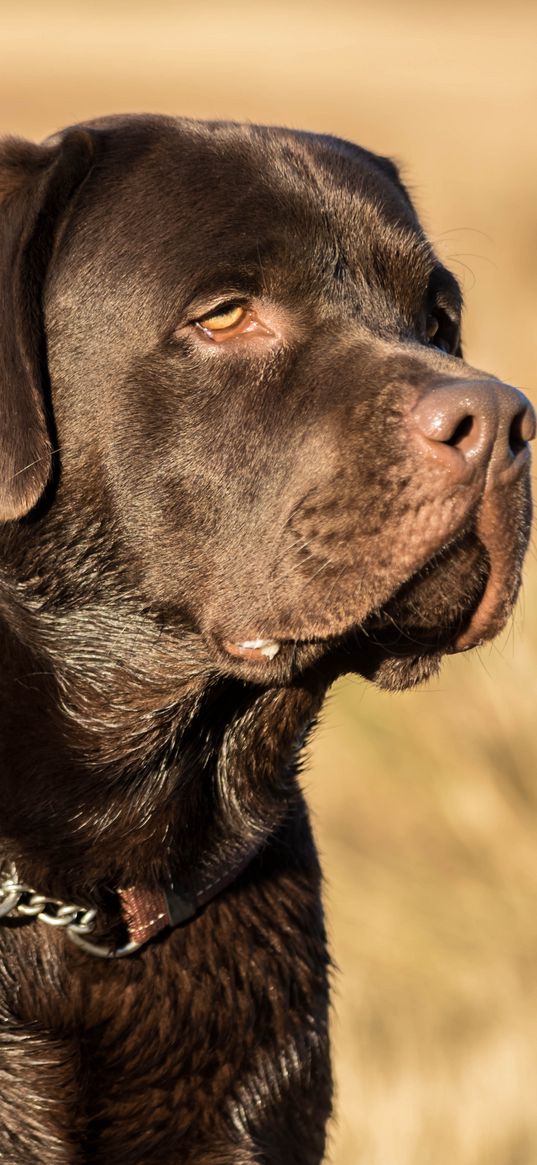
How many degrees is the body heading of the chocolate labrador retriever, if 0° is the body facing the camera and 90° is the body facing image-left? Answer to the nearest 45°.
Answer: approximately 315°
